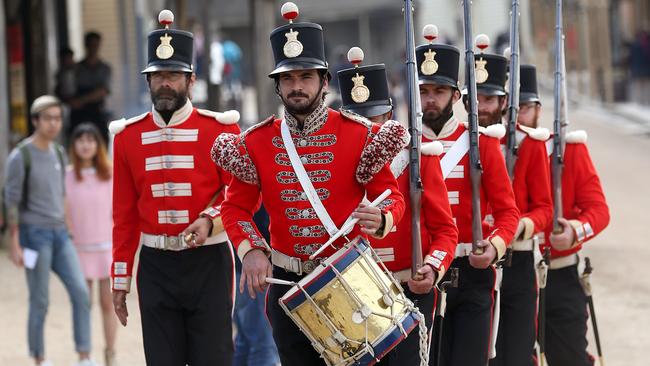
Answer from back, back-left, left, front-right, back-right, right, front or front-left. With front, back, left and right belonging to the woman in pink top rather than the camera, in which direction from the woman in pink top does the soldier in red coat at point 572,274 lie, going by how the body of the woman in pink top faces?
front-left

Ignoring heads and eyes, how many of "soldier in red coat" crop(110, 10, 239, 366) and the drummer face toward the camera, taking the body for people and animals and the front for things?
2

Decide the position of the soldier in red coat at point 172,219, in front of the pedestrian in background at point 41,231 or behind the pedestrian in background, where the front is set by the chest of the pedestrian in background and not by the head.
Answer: in front

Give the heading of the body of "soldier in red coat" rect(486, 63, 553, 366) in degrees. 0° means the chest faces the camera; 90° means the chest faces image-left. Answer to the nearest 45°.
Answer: approximately 45°

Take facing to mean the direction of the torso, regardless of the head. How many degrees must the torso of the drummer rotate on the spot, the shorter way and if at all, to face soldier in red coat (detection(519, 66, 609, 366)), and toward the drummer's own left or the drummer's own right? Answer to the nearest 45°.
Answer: approximately 135° to the drummer's own left

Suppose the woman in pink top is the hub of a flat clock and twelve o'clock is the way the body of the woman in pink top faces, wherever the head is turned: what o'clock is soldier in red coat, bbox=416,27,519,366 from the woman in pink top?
The soldier in red coat is roughly at 11 o'clock from the woman in pink top.

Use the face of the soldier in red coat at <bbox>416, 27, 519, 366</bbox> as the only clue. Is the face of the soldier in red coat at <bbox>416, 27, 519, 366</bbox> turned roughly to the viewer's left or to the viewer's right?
to the viewer's left
